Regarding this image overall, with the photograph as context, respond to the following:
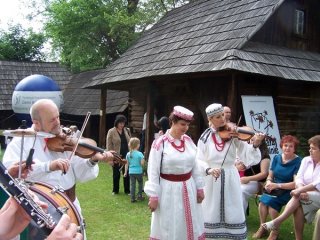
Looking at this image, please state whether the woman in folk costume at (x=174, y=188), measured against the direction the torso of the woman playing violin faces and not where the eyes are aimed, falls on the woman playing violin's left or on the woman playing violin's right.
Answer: on the woman playing violin's right

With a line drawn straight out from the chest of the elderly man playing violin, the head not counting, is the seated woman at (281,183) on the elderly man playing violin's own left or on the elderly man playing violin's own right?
on the elderly man playing violin's own left

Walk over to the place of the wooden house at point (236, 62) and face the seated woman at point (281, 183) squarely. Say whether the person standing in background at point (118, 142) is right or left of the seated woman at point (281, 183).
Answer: right

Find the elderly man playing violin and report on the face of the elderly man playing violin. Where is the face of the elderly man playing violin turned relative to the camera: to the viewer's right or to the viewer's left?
to the viewer's right

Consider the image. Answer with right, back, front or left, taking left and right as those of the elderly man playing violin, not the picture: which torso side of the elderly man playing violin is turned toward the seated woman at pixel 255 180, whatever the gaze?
left

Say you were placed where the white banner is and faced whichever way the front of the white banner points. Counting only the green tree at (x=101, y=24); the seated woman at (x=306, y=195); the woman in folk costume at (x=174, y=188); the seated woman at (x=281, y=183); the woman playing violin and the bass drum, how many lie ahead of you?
5

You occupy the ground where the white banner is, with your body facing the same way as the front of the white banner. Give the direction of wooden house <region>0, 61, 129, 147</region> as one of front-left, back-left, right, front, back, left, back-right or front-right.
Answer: back-right

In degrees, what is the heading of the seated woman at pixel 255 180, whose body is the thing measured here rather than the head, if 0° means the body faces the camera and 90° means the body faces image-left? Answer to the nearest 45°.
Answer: approximately 90°

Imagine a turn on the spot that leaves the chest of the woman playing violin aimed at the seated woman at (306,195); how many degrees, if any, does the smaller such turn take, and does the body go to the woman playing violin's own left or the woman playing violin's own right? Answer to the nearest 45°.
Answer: approximately 135° to the woman playing violin's own left

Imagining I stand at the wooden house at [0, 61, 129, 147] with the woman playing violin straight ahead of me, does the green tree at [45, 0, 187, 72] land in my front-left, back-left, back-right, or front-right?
back-left

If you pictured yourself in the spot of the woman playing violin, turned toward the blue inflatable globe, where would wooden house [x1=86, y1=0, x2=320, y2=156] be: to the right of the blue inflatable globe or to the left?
right
